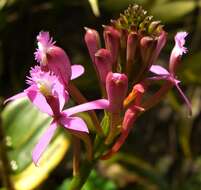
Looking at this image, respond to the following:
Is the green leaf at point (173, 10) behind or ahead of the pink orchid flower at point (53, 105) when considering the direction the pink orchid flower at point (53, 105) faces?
behind

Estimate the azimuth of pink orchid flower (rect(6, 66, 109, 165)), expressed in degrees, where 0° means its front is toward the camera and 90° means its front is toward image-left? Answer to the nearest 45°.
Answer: approximately 45°

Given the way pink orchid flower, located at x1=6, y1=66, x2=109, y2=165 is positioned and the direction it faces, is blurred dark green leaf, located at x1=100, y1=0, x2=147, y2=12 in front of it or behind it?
behind

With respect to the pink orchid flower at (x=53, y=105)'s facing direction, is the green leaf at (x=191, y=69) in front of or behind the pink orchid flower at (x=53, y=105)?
behind
